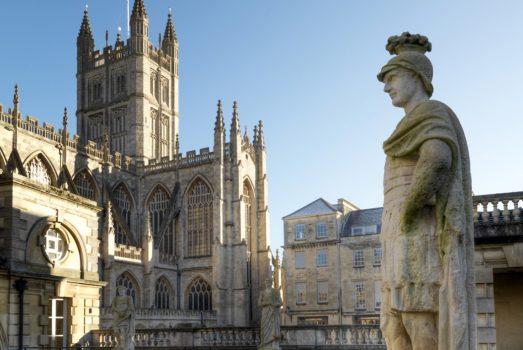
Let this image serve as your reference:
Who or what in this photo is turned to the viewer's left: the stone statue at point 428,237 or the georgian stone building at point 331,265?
the stone statue

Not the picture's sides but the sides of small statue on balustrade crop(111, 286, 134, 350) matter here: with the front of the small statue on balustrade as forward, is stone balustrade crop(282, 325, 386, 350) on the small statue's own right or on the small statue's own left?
on the small statue's own left

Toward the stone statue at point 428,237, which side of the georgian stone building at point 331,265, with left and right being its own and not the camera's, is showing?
front

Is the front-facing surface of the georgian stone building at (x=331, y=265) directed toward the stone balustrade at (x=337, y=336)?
yes

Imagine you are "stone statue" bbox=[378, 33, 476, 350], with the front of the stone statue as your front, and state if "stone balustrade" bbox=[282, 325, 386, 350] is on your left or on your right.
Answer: on your right

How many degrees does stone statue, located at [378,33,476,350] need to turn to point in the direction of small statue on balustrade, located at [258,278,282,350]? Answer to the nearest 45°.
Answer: approximately 90° to its right

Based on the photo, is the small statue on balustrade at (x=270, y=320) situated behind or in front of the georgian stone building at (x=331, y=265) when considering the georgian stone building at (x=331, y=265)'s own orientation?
in front

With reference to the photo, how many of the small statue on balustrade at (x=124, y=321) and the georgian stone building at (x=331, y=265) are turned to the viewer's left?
0

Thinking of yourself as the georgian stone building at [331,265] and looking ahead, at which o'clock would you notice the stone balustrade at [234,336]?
The stone balustrade is roughly at 12 o'clock from the georgian stone building.

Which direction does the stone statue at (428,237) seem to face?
to the viewer's left
